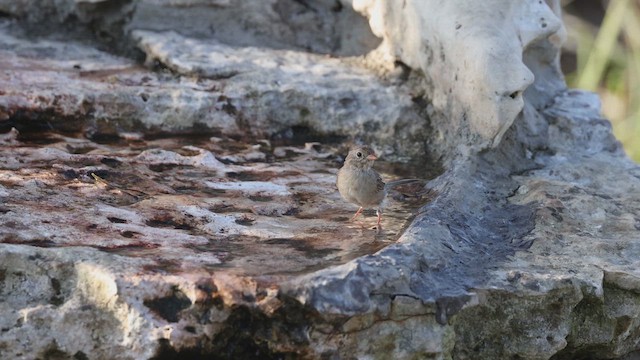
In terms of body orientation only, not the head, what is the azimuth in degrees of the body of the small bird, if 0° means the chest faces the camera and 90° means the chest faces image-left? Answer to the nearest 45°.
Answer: approximately 45°
